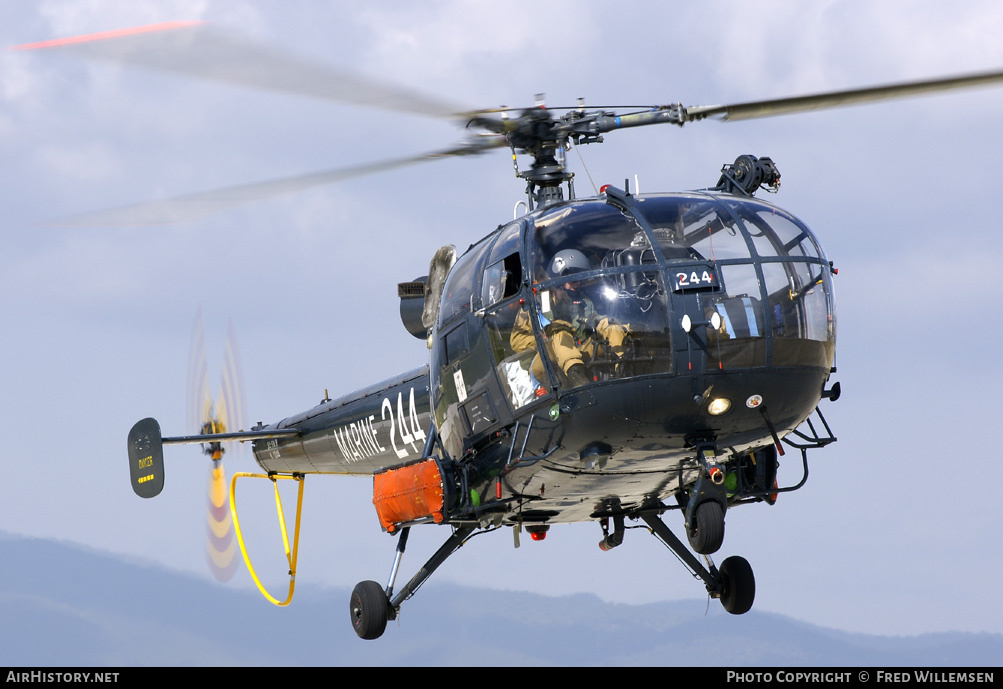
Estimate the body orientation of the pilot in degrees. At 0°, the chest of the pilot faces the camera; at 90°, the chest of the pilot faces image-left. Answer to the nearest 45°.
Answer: approximately 315°

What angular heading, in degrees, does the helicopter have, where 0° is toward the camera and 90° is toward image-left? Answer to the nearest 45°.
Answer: approximately 315°
